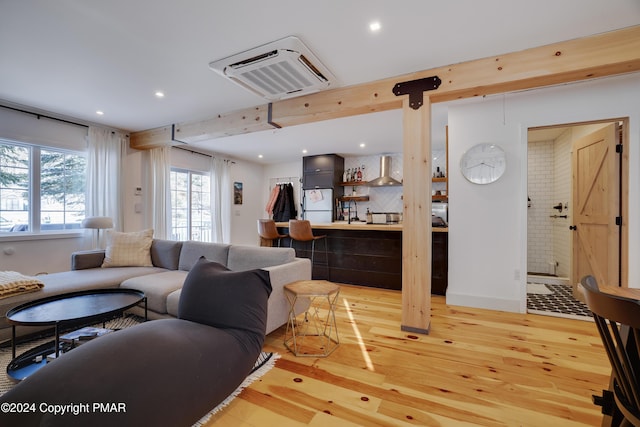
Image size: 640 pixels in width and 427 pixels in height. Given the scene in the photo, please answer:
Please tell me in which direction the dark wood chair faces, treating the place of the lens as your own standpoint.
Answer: facing away from the viewer and to the right of the viewer

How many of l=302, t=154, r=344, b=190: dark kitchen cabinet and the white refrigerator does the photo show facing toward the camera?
2

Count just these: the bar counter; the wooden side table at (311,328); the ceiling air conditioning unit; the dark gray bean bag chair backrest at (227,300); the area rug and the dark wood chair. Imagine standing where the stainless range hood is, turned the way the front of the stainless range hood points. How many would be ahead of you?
6

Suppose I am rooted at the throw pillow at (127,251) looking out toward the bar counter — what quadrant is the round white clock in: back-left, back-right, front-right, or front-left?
front-right

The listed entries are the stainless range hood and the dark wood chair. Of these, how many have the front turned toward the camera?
1

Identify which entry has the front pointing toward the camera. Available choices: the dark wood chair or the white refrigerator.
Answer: the white refrigerator

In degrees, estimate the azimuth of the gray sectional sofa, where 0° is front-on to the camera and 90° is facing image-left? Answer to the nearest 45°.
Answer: approximately 45°

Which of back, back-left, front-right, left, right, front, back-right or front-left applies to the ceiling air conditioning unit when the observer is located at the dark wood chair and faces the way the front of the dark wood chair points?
back-left

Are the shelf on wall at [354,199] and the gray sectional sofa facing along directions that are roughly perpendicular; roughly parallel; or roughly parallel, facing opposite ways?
roughly parallel

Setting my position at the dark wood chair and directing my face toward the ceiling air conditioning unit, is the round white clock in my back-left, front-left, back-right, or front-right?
front-right

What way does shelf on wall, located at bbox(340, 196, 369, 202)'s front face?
toward the camera

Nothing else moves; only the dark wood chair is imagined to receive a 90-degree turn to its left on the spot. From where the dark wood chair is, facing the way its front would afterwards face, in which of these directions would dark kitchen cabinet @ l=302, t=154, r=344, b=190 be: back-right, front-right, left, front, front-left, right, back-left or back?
front

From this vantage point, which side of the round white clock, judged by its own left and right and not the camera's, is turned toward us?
front

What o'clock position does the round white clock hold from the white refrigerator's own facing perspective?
The round white clock is roughly at 11 o'clock from the white refrigerator.

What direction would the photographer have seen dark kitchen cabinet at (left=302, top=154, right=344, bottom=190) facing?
facing the viewer

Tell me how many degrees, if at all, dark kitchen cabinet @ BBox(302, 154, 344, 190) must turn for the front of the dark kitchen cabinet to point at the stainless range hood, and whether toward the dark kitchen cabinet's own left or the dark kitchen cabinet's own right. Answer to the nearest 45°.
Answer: approximately 90° to the dark kitchen cabinet's own left

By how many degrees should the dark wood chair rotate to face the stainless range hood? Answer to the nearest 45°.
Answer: approximately 90° to its left
